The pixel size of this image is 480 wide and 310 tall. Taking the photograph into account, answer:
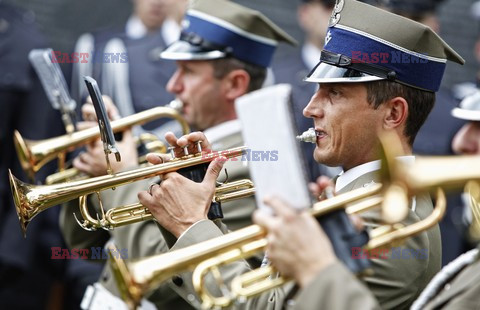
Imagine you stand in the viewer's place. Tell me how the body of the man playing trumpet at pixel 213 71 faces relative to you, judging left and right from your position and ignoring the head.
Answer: facing to the left of the viewer

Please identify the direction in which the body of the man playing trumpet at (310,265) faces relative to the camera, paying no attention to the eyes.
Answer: to the viewer's left

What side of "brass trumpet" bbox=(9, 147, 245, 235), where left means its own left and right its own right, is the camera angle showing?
left

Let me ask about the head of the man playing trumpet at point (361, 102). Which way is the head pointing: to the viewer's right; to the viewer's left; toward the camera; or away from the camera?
to the viewer's left

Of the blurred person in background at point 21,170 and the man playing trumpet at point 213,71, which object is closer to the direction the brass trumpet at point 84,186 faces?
the blurred person in background

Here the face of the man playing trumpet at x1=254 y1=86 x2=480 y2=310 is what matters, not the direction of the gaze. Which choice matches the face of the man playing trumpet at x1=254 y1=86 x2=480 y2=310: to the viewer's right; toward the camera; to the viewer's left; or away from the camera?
to the viewer's left

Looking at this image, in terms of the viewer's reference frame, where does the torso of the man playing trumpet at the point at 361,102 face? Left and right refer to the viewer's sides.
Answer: facing to the left of the viewer

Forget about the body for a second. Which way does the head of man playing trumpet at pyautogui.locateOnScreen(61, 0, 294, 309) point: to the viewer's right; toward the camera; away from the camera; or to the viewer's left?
to the viewer's left

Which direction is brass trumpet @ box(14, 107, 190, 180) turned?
to the viewer's left

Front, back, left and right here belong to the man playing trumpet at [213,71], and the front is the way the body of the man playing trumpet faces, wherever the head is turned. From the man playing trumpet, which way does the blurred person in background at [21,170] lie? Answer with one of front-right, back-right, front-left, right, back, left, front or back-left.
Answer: front-right
